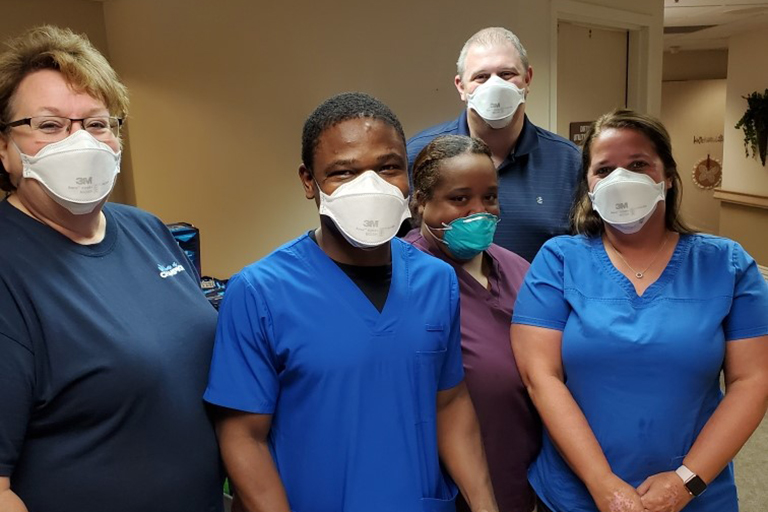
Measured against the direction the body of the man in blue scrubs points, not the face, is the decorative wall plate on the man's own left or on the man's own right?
on the man's own left

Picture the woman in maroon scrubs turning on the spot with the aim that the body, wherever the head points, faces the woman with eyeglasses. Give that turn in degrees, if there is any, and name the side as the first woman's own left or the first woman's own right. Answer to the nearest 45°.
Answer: approximately 90° to the first woman's own right

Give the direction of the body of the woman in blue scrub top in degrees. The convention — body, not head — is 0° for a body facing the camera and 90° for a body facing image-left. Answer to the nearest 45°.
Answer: approximately 0°

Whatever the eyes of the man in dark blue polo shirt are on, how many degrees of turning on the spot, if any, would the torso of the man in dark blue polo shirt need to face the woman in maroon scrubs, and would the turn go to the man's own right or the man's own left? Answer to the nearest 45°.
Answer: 0° — they already face them

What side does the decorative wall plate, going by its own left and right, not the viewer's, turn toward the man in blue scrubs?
front

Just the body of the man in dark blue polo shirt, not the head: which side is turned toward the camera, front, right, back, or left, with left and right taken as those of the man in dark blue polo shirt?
front

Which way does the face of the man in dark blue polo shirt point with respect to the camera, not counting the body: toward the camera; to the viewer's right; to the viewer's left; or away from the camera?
toward the camera

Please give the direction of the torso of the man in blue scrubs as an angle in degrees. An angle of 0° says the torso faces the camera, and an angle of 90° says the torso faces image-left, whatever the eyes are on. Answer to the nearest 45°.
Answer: approximately 315°

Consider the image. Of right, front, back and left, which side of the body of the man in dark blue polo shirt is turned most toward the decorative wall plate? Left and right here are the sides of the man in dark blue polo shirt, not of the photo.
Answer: back

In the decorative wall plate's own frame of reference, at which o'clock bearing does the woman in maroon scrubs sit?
The woman in maroon scrubs is roughly at 12 o'clock from the decorative wall plate.

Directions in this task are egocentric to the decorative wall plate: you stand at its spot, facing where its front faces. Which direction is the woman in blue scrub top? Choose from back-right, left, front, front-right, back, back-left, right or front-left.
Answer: front

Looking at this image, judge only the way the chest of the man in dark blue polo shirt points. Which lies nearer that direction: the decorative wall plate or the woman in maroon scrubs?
the woman in maroon scrubs

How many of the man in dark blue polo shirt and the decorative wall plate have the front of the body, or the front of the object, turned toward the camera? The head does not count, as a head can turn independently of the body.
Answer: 2

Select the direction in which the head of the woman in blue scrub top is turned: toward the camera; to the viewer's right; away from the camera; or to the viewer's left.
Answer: toward the camera

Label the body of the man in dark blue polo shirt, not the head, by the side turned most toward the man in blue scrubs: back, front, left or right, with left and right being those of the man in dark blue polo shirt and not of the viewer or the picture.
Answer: front

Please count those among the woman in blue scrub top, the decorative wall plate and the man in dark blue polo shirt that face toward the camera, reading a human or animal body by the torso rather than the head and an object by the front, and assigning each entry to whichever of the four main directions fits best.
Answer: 3

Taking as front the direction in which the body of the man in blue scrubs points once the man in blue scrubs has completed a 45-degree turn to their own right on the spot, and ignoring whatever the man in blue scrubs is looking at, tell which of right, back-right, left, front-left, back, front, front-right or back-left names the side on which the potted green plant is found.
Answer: back-left
